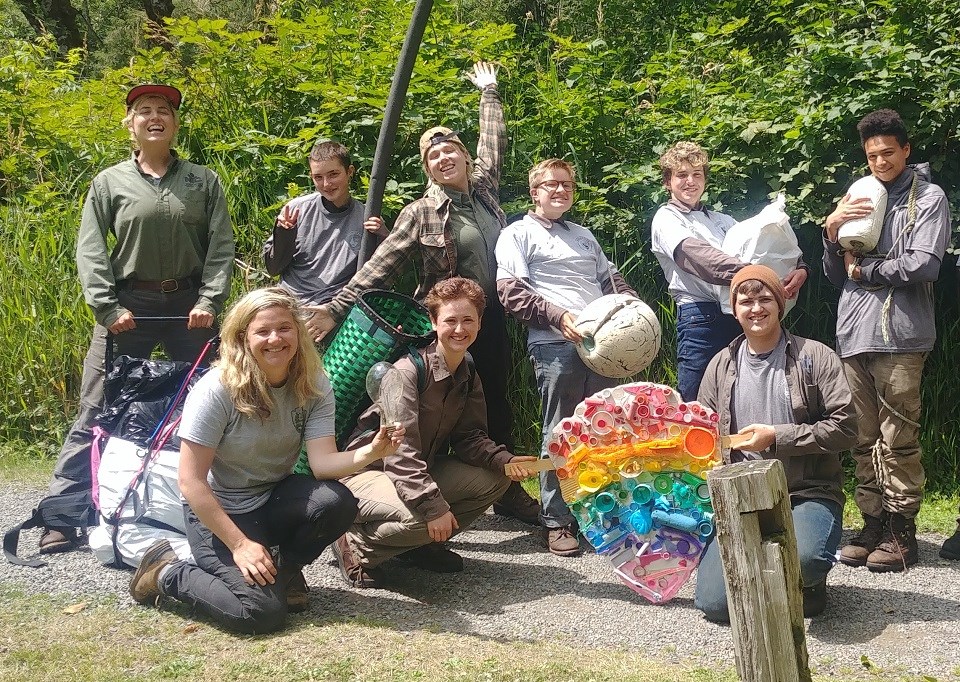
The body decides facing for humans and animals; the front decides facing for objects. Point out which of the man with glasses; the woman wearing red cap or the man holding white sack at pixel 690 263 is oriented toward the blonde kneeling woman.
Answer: the woman wearing red cap

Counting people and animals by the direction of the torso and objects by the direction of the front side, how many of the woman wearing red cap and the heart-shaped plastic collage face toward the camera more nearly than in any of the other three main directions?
2

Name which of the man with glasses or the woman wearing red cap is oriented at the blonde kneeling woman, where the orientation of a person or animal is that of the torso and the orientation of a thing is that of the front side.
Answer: the woman wearing red cap

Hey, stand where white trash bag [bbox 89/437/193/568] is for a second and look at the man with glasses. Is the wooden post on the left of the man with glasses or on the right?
right

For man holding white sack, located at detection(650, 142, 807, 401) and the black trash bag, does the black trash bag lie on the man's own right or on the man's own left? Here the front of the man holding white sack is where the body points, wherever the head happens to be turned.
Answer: on the man's own right

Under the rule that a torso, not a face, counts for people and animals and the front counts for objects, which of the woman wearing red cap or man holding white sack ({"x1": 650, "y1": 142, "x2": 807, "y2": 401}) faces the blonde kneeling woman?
the woman wearing red cap

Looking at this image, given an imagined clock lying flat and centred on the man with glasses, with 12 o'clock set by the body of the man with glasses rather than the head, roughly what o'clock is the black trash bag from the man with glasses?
The black trash bag is roughly at 4 o'clock from the man with glasses.

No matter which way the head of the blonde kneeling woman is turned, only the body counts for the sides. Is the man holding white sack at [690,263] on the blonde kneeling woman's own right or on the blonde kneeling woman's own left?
on the blonde kneeling woman's own left
